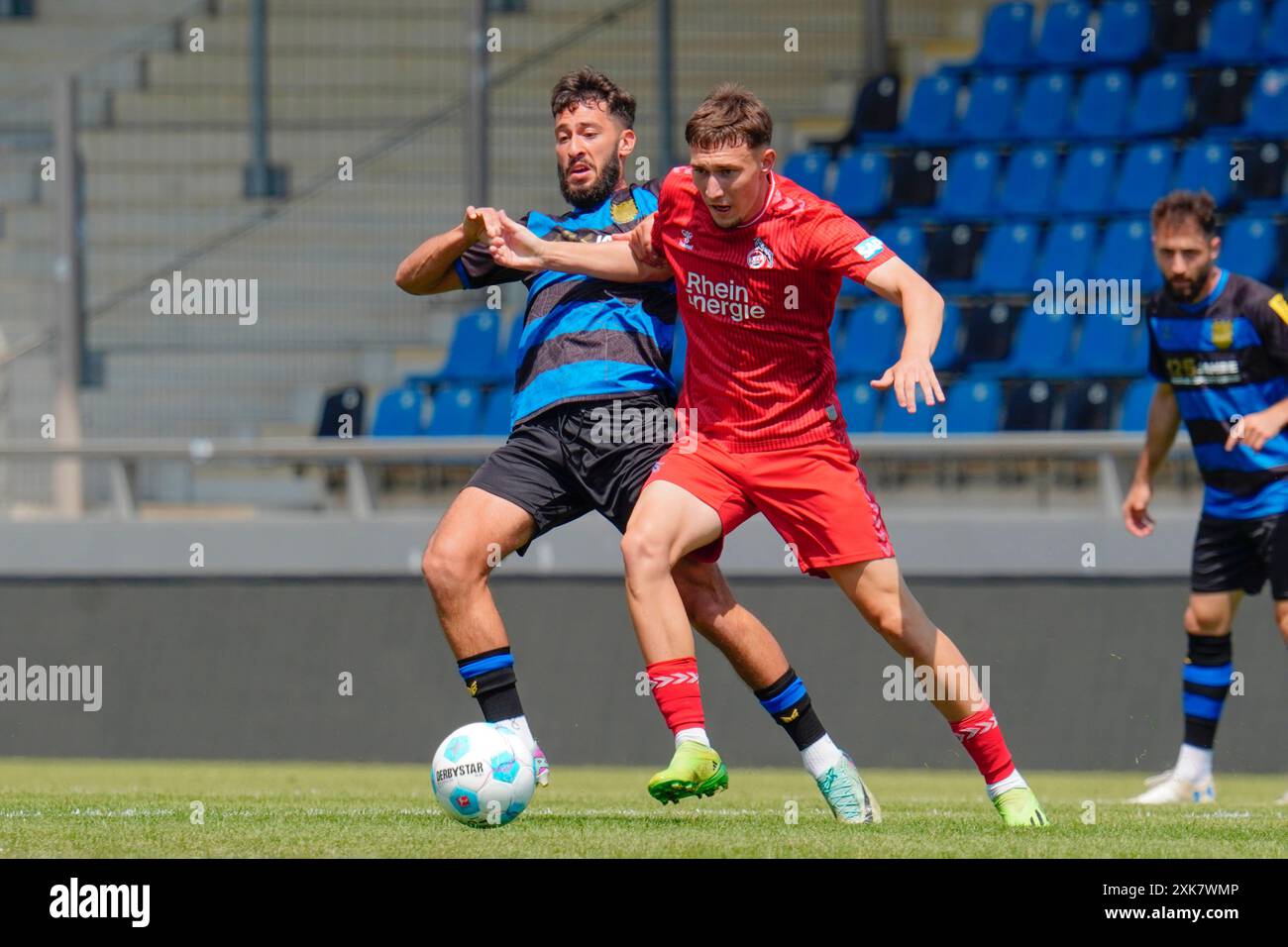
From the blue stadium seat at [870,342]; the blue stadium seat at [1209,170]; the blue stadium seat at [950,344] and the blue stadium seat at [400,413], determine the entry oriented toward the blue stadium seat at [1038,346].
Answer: the blue stadium seat at [1209,170]

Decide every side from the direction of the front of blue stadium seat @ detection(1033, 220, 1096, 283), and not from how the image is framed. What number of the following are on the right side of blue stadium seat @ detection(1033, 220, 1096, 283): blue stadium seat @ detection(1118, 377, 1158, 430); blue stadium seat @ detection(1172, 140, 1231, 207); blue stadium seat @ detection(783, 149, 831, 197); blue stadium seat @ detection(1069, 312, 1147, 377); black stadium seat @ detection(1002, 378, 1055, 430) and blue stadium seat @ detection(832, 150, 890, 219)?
2

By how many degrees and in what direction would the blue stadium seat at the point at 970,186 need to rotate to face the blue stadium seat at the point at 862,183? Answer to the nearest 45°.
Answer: approximately 45° to its right

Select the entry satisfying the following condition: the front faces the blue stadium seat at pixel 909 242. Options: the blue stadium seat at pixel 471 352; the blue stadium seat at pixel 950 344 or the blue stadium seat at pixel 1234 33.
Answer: the blue stadium seat at pixel 1234 33

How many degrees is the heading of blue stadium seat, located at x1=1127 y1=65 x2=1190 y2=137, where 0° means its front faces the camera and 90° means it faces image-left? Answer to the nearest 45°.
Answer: approximately 45°

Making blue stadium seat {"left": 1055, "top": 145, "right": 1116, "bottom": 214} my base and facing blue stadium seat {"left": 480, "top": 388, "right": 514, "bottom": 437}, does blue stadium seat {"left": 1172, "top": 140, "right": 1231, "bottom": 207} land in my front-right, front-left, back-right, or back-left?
back-left

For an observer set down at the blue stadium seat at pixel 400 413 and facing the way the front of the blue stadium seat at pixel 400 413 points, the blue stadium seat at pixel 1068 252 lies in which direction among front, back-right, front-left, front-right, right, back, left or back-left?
back-left

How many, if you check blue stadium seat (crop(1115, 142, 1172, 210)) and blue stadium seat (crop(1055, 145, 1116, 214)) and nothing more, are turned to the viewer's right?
0

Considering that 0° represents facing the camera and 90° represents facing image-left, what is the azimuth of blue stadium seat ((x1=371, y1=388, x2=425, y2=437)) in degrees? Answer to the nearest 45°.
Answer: approximately 45°

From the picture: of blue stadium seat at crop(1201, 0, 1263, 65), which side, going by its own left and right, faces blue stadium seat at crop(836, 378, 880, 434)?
front

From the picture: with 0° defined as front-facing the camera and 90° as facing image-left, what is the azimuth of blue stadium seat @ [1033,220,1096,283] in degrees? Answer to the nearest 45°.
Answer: approximately 45°

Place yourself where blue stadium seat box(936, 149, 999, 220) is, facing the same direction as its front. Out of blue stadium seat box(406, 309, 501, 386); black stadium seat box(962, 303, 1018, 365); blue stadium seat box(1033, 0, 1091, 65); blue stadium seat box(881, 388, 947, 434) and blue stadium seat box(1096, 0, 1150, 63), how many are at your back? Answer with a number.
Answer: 2
